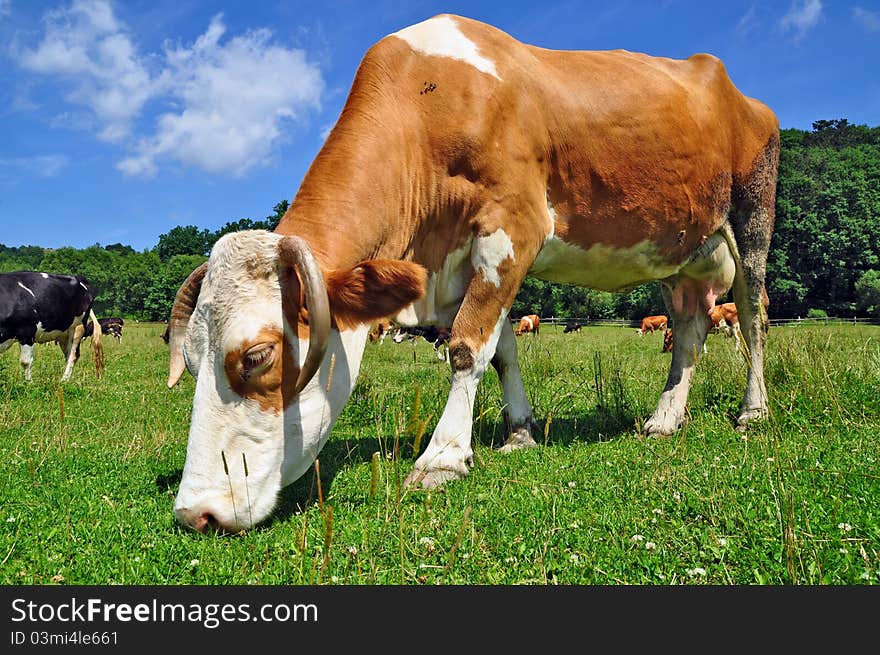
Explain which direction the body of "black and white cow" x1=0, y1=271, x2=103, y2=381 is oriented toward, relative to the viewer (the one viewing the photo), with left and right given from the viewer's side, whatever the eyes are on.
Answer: facing to the left of the viewer

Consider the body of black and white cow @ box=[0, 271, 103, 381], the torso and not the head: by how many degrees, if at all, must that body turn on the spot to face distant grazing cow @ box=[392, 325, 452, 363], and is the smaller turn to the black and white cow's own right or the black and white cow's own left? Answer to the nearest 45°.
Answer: approximately 135° to the black and white cow's own right

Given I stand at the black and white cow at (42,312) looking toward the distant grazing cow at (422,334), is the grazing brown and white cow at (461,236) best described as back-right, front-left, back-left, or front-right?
back-right

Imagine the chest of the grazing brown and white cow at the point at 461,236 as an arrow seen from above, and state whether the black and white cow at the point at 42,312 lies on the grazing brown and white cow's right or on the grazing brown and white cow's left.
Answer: on the grazing brown and white cow's right
